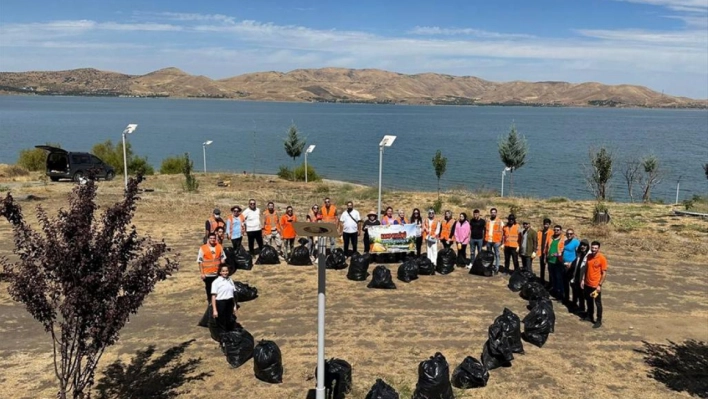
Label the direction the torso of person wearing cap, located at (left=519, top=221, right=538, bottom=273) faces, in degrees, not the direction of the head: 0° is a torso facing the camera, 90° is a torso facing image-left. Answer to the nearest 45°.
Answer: approximately 45°

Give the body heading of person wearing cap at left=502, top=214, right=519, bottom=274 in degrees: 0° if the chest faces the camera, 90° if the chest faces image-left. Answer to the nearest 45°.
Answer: approximately 0°

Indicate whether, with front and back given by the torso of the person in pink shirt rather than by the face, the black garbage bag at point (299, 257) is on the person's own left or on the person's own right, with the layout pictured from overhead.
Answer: on the person's own right

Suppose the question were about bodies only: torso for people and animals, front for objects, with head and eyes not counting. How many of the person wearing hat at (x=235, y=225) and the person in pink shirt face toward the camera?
2

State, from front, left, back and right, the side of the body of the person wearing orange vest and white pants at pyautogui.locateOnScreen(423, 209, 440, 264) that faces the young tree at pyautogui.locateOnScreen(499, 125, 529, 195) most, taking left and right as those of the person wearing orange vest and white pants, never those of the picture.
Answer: back

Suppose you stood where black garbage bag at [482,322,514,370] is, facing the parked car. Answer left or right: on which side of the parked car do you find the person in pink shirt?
right

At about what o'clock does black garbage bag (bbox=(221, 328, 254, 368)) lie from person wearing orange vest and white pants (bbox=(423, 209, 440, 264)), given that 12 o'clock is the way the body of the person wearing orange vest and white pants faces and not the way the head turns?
The black garbage bag is roughly at 1 o'clock from the person wearing orange vest and white pants.

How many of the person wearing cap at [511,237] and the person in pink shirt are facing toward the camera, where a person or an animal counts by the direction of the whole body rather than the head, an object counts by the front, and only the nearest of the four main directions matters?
2

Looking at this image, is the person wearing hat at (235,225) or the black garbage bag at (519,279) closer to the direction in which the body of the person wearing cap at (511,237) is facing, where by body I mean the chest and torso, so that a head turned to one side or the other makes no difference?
the black garbage bag
